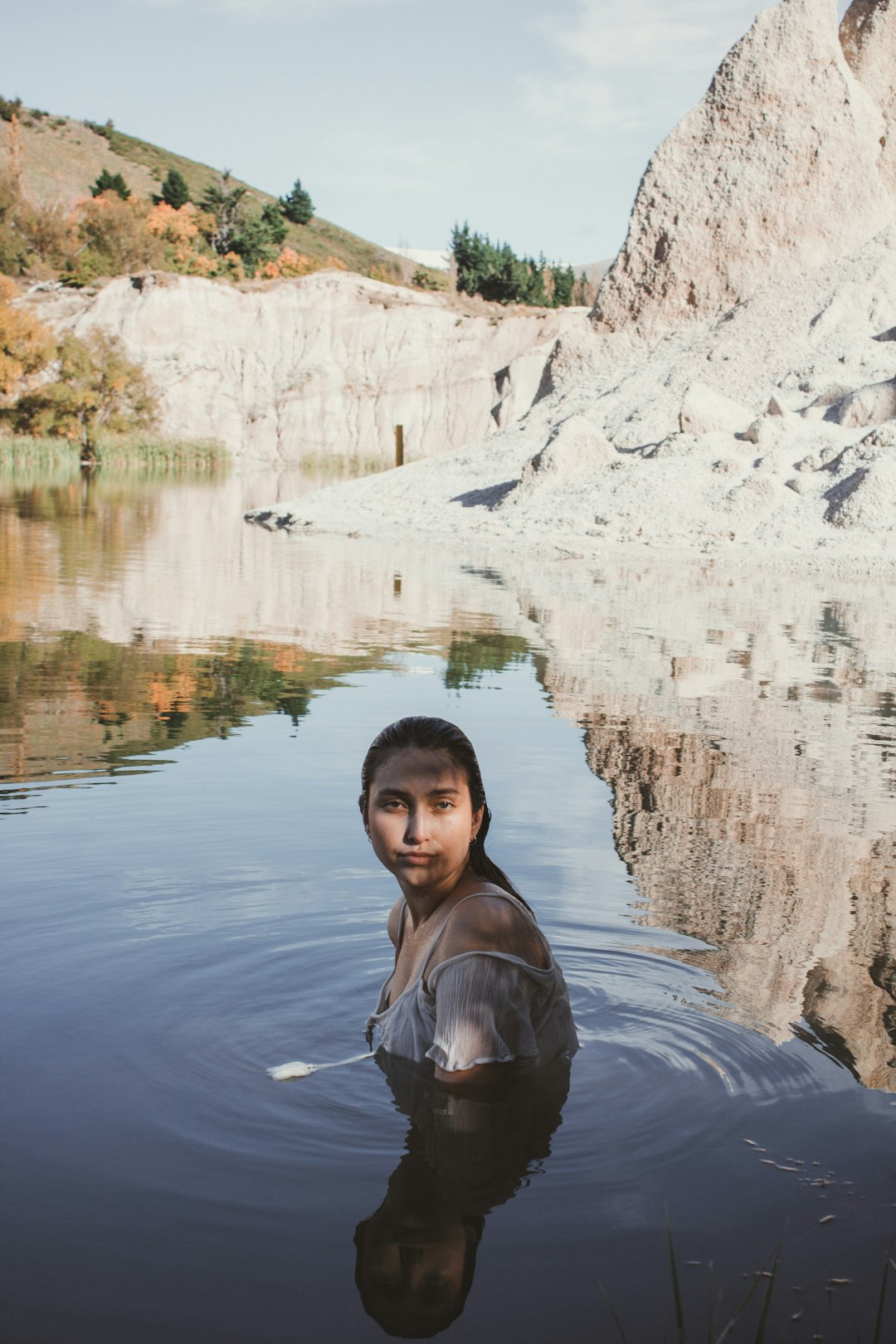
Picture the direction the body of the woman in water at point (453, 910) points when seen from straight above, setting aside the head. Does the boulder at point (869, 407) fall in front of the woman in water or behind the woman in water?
behind

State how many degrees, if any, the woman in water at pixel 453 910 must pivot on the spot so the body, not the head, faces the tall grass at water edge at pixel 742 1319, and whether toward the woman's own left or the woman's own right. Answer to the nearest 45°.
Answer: approximately 90° to the woman's own left

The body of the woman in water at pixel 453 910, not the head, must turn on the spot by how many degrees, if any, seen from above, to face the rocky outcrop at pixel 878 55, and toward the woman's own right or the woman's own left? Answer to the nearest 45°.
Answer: approximately 135° to the woman's own right

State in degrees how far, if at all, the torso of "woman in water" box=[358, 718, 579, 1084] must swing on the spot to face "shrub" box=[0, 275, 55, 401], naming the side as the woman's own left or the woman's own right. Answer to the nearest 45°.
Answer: approximately 135° to the woman's own right

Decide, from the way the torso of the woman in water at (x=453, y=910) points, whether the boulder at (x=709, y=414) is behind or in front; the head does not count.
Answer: behind

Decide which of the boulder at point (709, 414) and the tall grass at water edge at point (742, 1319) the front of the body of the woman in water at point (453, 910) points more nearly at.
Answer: the tall grass at water edge

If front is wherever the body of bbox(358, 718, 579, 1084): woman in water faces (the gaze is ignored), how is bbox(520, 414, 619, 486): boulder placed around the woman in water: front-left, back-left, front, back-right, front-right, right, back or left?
back-right

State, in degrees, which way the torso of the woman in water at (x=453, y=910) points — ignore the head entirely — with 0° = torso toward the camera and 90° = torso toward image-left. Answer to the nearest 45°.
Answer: approximately 45°
